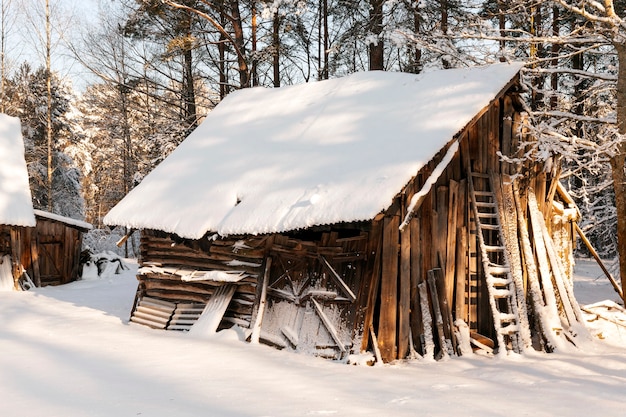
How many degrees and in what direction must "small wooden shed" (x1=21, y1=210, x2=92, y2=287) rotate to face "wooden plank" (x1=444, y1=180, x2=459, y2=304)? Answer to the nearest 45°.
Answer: approximately 45° to its left

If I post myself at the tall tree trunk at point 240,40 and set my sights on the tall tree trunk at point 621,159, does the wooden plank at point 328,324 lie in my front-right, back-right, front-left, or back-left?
front-right

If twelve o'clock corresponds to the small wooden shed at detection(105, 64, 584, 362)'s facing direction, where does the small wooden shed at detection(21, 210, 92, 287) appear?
the small wooden shed at detection(21, 210, 92, 287) is roughly at 3 o'clock from the small wooden shed at detection(105, 64, 584, 362).

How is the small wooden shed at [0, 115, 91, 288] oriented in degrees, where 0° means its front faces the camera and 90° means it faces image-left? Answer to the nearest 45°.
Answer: approximately 0°

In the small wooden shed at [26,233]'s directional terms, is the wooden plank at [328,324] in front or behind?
in front

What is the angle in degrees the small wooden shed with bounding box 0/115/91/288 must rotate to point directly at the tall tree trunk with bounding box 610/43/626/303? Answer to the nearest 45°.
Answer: approximately 45° to its left

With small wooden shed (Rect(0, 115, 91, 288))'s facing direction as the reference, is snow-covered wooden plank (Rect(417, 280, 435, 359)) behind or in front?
in front

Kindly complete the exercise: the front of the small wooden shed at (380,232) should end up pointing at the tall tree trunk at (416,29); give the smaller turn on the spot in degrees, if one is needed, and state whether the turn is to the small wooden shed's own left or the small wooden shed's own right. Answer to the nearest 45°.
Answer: approximately 135° to the small wooden shed's own right

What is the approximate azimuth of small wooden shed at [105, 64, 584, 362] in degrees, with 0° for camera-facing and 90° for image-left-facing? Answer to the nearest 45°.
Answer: approximately 45°

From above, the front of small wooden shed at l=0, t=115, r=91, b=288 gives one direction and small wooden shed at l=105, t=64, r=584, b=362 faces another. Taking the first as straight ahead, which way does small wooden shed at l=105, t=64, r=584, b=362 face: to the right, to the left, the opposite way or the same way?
to the right

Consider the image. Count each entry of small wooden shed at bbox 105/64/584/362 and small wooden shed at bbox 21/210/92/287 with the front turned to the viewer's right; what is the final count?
0

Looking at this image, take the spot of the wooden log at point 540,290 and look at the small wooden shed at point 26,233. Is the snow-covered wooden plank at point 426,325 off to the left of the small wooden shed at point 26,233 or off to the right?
left

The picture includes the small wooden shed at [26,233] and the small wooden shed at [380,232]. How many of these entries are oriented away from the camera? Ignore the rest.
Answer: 0
